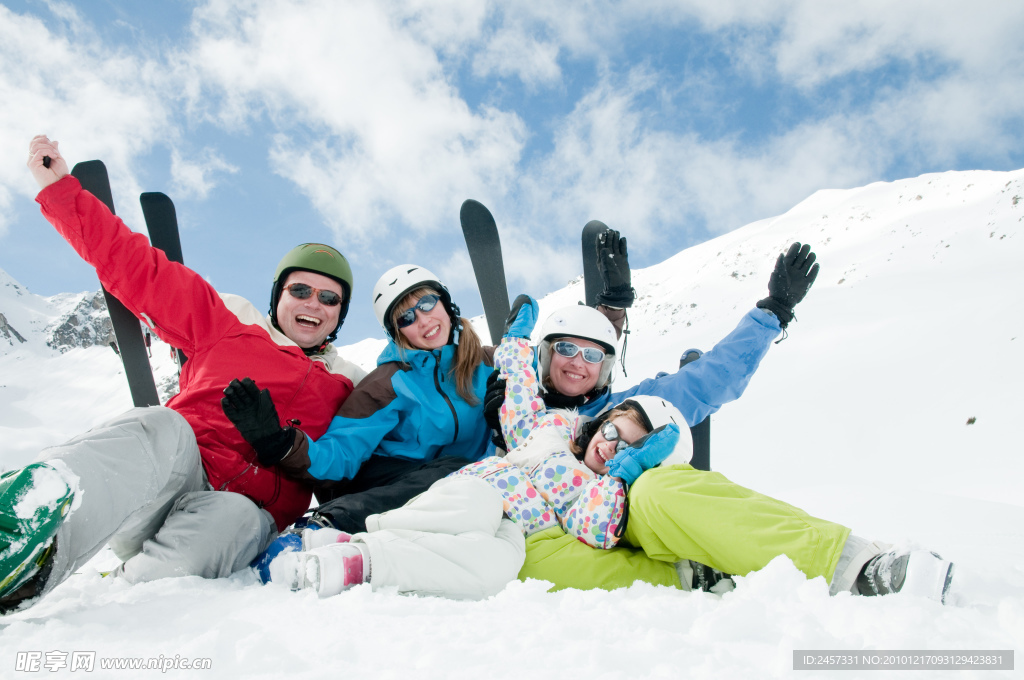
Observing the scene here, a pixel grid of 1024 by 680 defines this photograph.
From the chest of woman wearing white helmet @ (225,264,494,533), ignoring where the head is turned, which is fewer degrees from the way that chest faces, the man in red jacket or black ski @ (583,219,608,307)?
the man in red jacket

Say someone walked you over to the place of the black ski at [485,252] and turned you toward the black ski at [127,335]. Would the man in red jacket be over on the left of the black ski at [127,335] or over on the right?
left

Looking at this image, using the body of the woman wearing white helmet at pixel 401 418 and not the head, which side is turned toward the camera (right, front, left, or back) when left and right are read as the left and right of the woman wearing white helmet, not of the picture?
front

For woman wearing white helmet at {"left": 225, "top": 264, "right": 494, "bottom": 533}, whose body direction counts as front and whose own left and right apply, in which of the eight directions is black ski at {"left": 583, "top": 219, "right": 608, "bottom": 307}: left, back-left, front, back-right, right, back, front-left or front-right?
back-left

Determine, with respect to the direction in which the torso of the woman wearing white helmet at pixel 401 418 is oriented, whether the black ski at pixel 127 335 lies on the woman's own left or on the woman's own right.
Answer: on the woman's own right

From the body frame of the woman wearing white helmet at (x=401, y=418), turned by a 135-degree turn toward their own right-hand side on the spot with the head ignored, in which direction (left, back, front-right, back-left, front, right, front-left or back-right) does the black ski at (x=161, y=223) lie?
front
